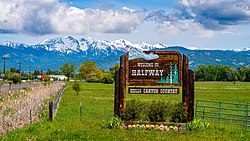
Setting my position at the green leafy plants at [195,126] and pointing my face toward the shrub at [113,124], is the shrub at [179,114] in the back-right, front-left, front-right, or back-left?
front-right

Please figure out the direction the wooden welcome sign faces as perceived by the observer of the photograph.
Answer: facing the viewer
